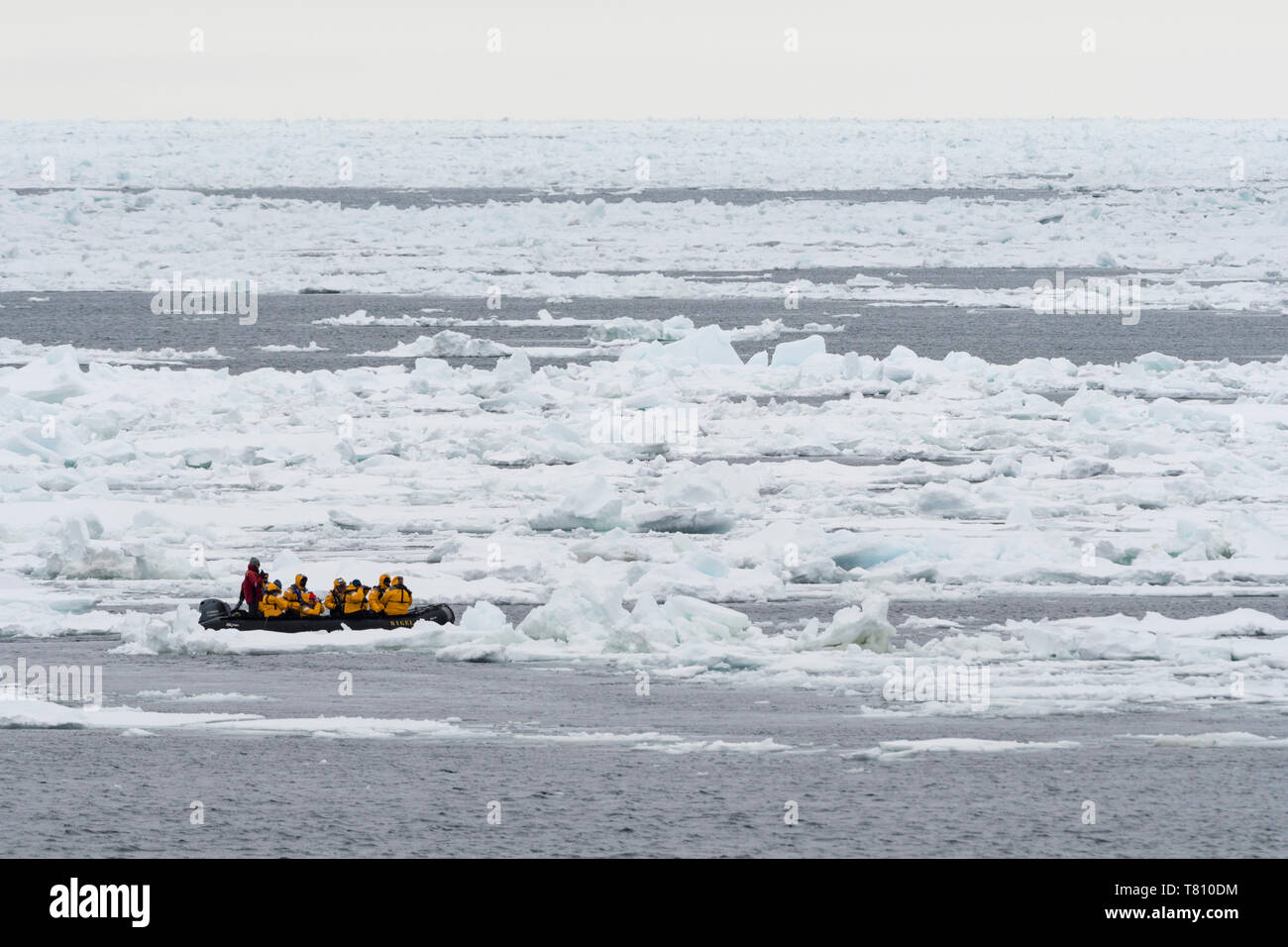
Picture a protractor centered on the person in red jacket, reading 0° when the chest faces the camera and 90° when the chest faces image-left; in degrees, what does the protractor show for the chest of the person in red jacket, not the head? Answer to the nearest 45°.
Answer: approximately 270°
